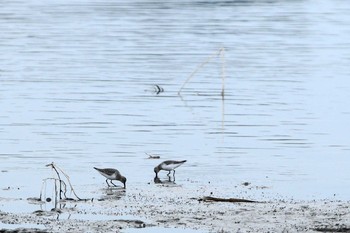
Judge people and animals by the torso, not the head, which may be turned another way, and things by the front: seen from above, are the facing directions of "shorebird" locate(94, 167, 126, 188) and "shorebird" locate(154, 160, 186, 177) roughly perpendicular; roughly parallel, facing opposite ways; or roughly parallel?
roughly parallel, facing opposite ways

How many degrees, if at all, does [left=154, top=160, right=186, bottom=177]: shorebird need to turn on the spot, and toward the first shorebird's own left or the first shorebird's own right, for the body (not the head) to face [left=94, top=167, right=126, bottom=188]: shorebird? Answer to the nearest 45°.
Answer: approximately 45° to the first shorebird's own left

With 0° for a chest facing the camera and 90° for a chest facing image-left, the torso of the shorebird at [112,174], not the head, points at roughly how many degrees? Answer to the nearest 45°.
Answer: approximately 270°

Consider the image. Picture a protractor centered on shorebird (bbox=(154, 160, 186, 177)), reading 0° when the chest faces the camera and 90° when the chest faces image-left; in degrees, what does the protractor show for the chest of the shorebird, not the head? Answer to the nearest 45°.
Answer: approximately 90°

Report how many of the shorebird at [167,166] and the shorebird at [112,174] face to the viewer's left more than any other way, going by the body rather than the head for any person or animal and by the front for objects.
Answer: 1
